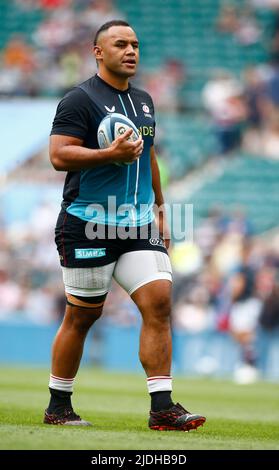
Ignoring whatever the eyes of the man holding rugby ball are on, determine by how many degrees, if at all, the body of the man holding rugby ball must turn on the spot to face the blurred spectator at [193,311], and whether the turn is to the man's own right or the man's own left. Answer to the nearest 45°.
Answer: approximately 135° to the man's own left

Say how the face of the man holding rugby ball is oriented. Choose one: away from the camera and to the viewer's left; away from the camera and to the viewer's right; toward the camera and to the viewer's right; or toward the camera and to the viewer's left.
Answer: toward the camera and to the viewer's right

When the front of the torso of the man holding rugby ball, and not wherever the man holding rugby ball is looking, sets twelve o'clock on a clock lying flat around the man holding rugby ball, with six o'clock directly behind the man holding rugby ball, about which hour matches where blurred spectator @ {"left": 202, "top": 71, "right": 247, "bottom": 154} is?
The blurred spectator is roughly at 8 o'clock from the man holding rugby ball.

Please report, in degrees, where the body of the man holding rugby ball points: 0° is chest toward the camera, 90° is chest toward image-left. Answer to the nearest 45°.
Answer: approximately 315°
